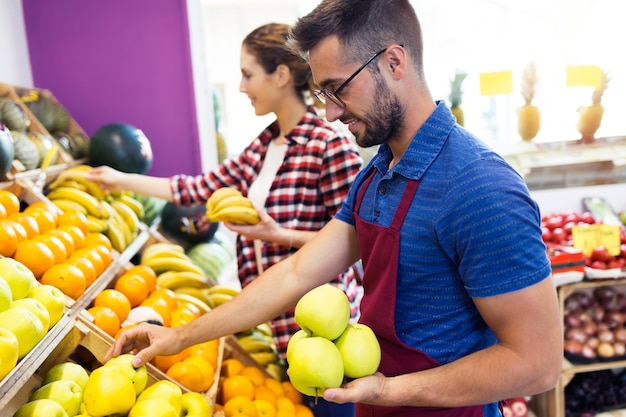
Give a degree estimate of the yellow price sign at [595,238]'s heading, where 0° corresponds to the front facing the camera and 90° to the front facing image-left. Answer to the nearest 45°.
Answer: approximately 0°

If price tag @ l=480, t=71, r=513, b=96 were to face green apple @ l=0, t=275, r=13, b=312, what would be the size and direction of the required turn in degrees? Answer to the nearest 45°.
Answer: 0° — it already faces it

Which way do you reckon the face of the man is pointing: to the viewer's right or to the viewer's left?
to the viewer's left

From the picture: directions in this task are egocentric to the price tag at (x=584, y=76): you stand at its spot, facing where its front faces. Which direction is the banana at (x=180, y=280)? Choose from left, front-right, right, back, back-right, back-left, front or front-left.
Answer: front-right

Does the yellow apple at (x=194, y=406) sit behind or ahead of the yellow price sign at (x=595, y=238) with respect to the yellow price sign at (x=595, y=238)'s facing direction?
ahead

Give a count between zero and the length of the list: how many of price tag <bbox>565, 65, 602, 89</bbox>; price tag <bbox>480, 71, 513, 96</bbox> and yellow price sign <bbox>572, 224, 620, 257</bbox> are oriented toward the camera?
3

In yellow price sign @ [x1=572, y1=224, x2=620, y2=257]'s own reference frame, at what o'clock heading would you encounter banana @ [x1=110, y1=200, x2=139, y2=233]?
The banana is roughly at 2 o'clock from the yellow price sign.

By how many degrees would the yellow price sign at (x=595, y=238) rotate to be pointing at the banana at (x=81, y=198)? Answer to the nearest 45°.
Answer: approximately 45° to its right

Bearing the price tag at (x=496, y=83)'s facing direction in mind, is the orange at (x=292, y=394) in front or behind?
in front

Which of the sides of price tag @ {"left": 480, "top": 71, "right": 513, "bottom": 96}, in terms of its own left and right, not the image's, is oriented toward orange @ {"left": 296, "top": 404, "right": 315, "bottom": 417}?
front
